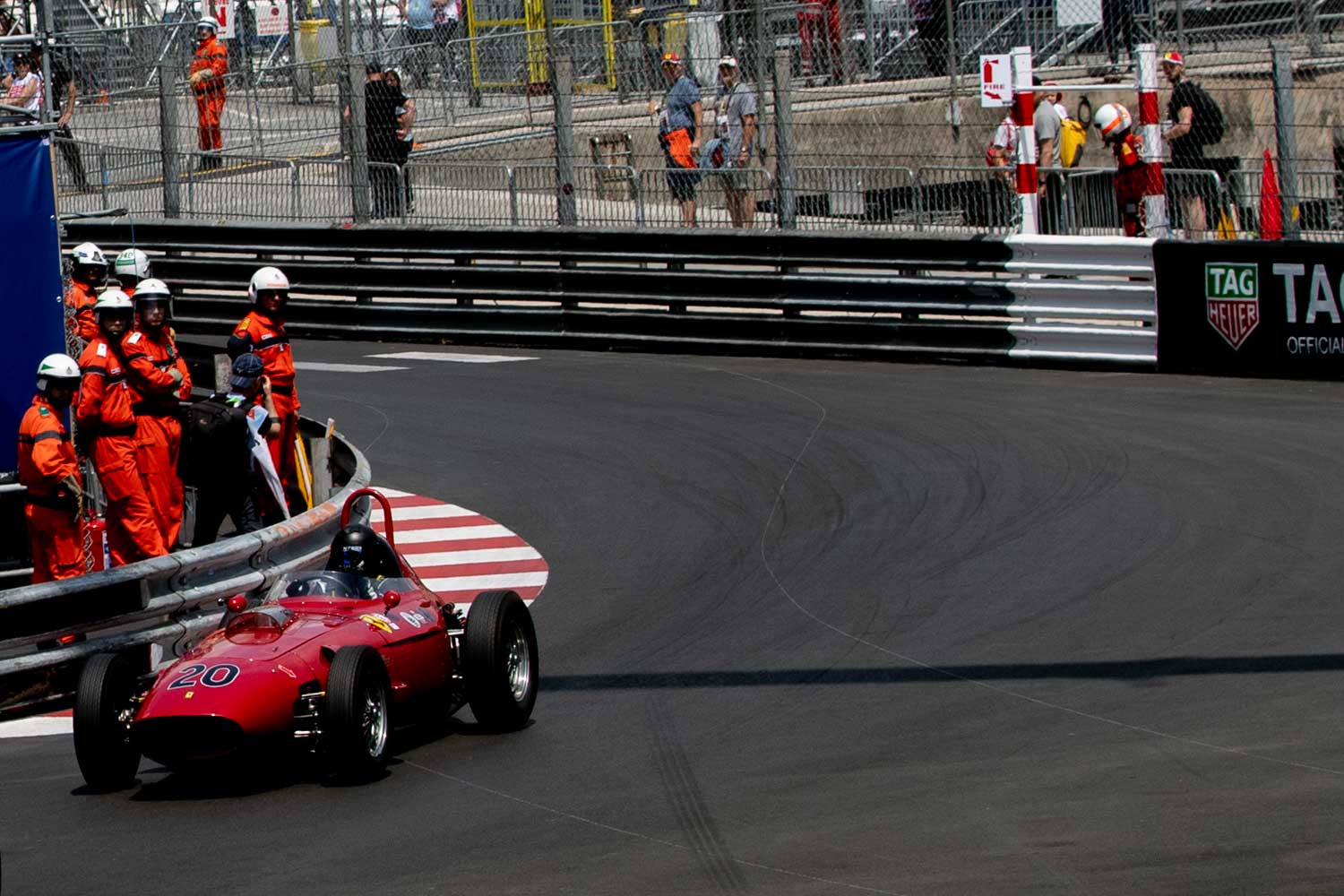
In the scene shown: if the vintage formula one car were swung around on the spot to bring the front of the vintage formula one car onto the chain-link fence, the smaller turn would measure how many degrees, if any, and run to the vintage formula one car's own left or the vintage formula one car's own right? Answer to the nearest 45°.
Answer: approximately 135° to the vintage formula one car's own right

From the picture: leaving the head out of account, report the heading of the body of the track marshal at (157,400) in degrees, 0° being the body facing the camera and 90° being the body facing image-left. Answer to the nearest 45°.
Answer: approximately 315°

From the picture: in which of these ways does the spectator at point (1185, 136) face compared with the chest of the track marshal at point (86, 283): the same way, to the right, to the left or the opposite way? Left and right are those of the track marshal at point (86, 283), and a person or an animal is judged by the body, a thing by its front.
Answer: the opposite way

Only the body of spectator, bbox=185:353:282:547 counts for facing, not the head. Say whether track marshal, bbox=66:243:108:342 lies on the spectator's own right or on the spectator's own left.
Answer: on the spectator's own left

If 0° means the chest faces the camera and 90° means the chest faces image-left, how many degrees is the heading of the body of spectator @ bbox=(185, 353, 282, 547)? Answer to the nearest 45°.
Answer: approximately 225°

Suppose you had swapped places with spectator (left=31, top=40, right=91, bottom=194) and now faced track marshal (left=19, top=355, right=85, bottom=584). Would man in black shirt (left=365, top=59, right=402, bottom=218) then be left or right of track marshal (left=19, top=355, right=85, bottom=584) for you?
left

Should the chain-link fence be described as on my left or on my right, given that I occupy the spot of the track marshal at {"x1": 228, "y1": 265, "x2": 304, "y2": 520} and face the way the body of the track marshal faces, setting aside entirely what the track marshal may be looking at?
on my left

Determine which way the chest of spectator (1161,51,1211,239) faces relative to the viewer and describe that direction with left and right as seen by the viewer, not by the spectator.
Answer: facing to the left of the viewer
